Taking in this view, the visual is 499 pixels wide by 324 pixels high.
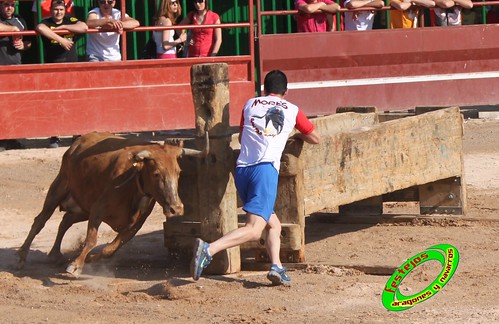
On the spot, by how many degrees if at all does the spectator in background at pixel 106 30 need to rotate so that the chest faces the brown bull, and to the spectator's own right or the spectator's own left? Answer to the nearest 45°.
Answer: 0° — they already face it

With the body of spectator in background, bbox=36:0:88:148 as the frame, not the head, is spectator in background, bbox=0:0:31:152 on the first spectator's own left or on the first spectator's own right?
on the first spectator's own right

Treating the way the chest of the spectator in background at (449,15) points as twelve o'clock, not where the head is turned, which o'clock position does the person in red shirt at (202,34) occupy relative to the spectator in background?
The person in red shirt is roughly at 2 o'clock from the spectator in background.

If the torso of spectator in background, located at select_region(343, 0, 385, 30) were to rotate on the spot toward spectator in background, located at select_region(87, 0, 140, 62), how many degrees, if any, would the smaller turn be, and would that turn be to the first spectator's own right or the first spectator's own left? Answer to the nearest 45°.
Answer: approximately 45° to the first spectator's own right

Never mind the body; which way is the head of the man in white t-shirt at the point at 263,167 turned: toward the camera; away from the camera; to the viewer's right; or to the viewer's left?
away from the camera

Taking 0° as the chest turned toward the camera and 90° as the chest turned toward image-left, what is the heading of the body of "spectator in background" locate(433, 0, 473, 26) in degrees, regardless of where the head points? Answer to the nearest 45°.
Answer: approximately 0°

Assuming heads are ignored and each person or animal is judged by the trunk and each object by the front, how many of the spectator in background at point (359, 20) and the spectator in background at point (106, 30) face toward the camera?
2
